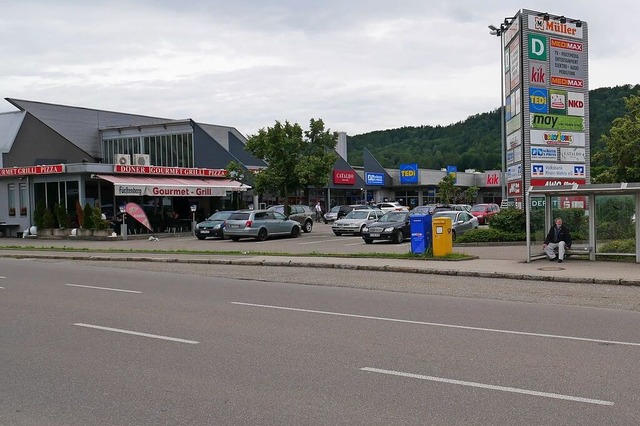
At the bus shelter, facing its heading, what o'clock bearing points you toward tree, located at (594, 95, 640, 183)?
The tree is roughly at 6 o'clock from the bus shelter.

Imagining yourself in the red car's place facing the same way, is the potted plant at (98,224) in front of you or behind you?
in front

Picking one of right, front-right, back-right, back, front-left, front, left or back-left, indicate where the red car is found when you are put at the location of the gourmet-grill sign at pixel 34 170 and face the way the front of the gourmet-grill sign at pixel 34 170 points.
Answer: left

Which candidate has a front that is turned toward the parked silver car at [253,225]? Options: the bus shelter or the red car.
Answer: the red car

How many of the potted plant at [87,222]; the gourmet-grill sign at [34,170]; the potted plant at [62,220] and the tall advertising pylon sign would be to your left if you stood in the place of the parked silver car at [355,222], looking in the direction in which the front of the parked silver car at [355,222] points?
1

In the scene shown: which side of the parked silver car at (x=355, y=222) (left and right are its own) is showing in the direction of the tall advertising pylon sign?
left

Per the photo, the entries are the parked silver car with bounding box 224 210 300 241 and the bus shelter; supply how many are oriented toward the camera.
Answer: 1

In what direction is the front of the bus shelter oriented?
toward the camera

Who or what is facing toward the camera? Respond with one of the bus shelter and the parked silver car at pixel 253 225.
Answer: the bus shelter

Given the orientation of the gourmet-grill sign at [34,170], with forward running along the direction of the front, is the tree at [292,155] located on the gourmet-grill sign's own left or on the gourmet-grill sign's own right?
on the gourmet-grill sign's own left

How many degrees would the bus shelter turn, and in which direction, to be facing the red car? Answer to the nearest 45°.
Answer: approximately 180°

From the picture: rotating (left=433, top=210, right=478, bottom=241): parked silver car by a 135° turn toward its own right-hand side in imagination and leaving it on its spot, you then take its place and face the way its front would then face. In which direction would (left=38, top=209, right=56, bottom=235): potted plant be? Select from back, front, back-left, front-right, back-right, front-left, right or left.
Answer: left

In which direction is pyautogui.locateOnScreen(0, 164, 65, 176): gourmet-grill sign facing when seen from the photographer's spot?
facing the viewer

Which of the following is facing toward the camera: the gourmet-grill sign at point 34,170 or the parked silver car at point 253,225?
the gourmet-grill sign
